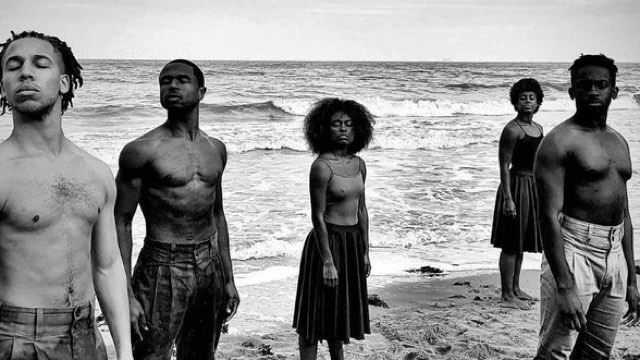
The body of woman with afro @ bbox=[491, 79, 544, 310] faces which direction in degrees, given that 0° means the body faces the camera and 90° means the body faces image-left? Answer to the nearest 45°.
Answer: approximately 315°

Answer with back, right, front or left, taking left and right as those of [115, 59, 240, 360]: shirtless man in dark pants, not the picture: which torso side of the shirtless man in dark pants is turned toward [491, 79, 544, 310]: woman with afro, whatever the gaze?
left

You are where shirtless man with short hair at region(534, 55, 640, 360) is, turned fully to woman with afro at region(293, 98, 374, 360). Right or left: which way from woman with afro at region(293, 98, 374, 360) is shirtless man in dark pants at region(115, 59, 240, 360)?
left

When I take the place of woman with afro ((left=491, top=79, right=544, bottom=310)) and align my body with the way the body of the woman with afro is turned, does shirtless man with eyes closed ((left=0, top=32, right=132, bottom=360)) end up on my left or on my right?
on my right

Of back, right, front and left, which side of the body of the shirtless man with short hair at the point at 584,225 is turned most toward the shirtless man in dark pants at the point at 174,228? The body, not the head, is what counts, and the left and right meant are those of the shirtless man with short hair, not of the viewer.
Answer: right

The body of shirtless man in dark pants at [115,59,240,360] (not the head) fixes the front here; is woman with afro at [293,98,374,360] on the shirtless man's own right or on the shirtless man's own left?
on the shirtless man's own left

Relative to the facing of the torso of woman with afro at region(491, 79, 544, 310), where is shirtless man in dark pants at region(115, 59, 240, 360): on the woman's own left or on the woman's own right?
on the woman's own right

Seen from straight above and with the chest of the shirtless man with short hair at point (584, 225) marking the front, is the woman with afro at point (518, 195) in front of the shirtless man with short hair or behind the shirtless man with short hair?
behind

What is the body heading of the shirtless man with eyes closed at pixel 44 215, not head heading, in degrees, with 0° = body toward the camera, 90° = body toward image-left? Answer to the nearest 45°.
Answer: approximately 315°

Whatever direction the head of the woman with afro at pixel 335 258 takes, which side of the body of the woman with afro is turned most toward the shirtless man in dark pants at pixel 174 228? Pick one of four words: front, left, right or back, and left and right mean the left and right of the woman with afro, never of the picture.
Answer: right

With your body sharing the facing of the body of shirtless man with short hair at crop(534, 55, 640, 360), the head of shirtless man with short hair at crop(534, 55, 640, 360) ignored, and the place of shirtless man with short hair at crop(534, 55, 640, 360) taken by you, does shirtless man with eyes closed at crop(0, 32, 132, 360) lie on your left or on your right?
on your right

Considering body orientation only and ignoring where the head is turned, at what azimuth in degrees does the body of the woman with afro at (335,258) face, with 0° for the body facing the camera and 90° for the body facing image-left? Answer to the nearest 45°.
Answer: approximately 315°
